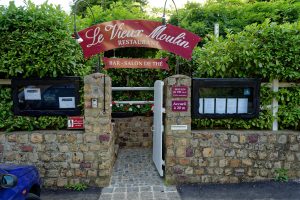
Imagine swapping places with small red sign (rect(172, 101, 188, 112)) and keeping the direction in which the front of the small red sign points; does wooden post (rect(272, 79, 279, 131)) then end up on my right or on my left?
on my left

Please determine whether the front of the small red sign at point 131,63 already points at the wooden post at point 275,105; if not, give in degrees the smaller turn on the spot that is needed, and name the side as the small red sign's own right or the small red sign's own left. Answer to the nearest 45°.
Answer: approximately 90° to the small red sign's own left

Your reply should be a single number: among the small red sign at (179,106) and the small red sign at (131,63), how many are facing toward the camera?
2

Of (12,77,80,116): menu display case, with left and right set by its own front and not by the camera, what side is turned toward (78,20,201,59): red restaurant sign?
left

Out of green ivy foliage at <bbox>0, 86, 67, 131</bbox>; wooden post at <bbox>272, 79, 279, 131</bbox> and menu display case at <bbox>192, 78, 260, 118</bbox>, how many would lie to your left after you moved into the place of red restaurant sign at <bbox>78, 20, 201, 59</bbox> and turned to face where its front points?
2

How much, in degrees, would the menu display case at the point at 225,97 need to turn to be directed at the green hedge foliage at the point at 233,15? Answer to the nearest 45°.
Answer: approximately 180°

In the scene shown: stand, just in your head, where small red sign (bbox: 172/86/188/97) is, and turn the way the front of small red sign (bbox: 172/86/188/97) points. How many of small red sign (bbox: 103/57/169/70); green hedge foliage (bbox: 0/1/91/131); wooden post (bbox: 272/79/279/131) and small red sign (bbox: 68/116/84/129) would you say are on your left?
1

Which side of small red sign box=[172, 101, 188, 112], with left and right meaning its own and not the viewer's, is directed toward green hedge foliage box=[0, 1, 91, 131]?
right

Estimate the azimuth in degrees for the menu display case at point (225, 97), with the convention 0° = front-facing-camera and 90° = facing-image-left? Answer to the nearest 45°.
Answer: approximately 0°

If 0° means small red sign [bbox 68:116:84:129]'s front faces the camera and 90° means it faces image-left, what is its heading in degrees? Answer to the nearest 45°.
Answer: approximately 0°
